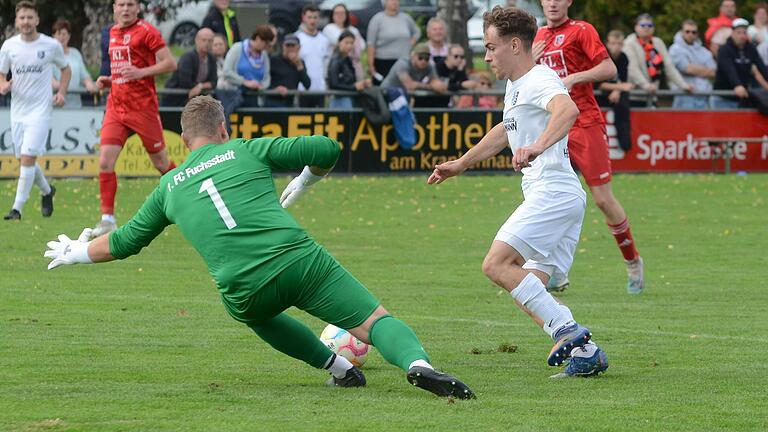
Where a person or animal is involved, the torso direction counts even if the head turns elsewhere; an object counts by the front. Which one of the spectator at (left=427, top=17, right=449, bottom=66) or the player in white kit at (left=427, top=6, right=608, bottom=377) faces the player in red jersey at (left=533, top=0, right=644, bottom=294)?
the spectator

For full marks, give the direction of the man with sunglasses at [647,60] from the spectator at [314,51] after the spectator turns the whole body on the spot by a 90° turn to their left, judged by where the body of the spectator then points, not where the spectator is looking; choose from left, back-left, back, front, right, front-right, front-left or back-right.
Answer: front

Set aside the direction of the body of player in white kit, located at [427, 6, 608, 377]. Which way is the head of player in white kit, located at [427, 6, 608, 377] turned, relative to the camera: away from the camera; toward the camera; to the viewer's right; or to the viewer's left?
to the viewer's left

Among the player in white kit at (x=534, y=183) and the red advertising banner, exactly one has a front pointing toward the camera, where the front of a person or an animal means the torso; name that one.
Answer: the red advertising banner

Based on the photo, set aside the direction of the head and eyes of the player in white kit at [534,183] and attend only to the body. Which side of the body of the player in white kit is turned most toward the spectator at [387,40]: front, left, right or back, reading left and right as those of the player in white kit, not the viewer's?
right

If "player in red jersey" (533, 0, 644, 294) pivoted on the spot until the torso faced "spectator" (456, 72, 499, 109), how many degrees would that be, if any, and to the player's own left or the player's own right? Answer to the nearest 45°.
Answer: approximately 135° to the player's own right

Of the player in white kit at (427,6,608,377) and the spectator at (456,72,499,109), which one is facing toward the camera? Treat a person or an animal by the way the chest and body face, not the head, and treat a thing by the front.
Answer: the spectator

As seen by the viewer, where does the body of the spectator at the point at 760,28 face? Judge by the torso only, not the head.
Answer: toward the camera

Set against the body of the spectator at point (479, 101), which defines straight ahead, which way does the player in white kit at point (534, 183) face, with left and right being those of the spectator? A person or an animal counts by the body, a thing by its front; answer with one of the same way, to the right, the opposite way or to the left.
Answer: to the right

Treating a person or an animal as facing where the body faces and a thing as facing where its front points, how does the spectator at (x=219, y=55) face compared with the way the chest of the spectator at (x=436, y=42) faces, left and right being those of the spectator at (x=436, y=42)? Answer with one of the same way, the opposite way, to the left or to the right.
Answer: the same way

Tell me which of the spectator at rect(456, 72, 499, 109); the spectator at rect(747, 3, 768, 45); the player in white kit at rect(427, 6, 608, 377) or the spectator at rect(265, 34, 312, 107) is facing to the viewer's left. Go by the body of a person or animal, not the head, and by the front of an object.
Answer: the player in white kit

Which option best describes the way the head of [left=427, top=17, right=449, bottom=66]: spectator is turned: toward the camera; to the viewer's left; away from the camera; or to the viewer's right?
toward the camera

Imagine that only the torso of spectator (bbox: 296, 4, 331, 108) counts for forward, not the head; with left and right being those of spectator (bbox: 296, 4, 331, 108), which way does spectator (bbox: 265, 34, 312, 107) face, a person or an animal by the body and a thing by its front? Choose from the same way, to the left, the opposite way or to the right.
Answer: the same way

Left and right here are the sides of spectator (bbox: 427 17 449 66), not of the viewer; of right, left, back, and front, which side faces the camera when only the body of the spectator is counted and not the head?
front

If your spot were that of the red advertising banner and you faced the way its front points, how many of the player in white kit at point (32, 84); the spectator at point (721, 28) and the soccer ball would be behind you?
1

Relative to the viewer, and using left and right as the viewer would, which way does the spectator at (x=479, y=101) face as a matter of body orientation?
facing the viewer

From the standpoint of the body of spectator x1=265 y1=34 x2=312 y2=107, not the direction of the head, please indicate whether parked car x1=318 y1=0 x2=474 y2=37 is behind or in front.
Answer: behind

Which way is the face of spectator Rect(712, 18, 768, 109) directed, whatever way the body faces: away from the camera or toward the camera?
toward the camera

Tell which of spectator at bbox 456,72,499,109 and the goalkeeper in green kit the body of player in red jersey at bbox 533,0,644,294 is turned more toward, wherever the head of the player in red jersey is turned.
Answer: the goalkeeper in green kit

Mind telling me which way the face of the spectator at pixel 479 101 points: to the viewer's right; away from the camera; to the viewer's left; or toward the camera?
toward the camera
